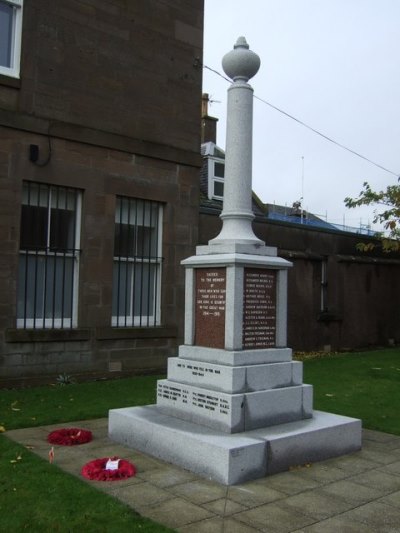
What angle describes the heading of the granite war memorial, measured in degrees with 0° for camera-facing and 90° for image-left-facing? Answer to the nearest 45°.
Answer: approximately 45°

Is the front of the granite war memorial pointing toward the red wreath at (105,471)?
yes

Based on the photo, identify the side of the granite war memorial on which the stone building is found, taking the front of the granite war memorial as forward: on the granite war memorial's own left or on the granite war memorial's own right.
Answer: on the granite war memorial's own right

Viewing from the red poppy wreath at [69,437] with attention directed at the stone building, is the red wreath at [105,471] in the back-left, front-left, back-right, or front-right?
back-right

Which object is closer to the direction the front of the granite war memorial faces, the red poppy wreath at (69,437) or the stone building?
the red poppy wreath

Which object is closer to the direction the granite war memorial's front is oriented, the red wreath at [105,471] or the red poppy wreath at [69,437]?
the red wreath

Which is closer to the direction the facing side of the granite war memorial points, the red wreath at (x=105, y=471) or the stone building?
the red wreath

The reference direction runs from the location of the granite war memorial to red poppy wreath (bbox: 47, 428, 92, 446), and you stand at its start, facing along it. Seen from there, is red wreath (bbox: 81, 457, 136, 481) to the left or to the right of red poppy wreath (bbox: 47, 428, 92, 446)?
left

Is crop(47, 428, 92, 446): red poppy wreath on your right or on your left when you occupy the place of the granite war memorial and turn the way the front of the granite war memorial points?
on your right
